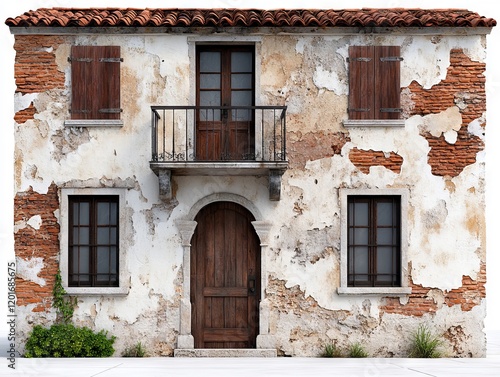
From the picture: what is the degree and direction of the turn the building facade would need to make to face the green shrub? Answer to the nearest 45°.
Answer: approximately 90° to its right

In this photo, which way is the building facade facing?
toward the camera

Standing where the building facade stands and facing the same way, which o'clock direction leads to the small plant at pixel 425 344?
The small plant is roughly at 9 o'clock from the building facade.
